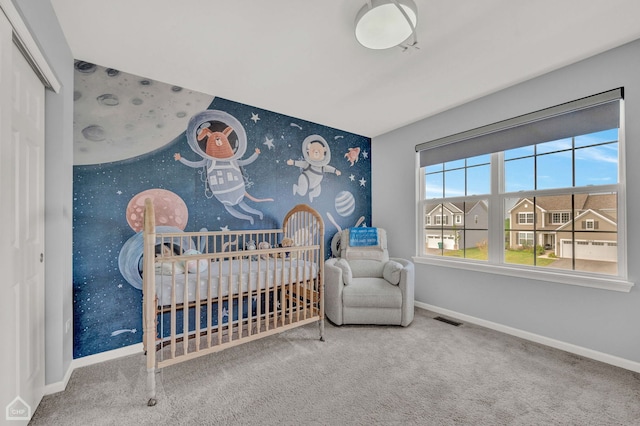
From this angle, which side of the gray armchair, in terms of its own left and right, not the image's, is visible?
front

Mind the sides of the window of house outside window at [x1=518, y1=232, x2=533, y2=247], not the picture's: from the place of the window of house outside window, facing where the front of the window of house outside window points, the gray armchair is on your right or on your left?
on your right

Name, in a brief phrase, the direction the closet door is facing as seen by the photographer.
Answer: facing to the right of the viewer

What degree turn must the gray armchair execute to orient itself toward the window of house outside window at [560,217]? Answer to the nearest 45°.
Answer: approximately 90° to its left

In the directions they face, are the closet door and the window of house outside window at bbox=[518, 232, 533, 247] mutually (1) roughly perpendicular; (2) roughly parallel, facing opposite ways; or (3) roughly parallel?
roughly parallel, facing opposite ways

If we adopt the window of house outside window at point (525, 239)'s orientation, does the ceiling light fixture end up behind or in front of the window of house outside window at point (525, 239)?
in front

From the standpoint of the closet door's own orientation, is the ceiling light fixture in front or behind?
in front

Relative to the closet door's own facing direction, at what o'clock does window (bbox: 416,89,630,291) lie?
The window is roughly at 1 o'clock from the closet door.

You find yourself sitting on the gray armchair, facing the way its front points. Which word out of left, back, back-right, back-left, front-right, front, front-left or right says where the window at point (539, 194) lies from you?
left
